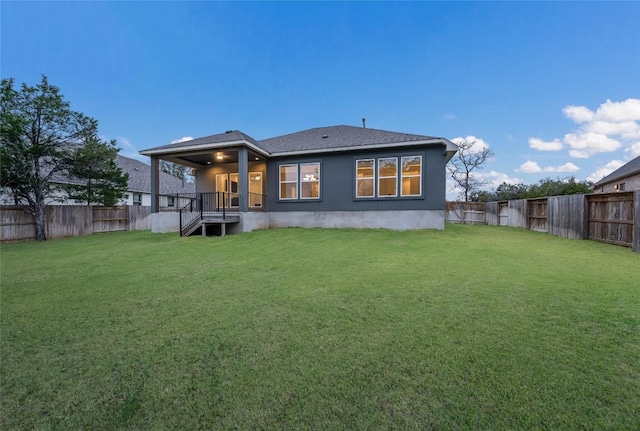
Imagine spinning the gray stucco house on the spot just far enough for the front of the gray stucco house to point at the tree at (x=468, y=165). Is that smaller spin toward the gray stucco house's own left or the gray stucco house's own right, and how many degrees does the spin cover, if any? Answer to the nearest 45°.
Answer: approximately 45° to the gray stucco house's own right

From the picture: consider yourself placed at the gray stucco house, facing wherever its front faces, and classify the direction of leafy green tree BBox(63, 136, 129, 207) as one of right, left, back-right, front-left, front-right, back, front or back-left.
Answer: left

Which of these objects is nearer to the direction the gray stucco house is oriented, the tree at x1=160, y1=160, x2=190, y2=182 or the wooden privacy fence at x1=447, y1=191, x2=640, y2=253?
the tree

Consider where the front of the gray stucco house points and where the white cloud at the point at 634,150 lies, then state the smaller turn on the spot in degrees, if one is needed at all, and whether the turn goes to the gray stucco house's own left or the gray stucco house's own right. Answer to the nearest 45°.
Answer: approximately 90° to the gray stucco house's own right

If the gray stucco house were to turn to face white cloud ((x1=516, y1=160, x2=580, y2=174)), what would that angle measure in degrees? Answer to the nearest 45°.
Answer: approximately 45° to its right

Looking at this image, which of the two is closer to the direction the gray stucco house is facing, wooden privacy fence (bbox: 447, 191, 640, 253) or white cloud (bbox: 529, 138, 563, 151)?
the white cloud

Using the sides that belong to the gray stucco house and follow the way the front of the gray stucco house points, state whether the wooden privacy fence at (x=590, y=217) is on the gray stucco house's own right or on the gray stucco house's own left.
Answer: on the gray stucco house's own right

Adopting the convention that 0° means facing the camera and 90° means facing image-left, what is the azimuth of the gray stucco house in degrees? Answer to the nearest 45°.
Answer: approximately 180°

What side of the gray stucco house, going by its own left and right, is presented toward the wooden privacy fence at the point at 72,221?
left

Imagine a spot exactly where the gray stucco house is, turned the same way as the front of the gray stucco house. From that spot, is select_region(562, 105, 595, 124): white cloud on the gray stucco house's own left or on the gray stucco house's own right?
on the gray stucco house's own right

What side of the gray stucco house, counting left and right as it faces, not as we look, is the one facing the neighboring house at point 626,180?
right

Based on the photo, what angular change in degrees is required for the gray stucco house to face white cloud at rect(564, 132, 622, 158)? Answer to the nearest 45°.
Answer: approximately 45° to its right

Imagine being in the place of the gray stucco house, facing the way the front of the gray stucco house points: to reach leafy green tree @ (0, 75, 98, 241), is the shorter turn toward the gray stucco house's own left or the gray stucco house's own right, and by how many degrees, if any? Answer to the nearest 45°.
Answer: approximately 90° to the gray stucco house's own left
